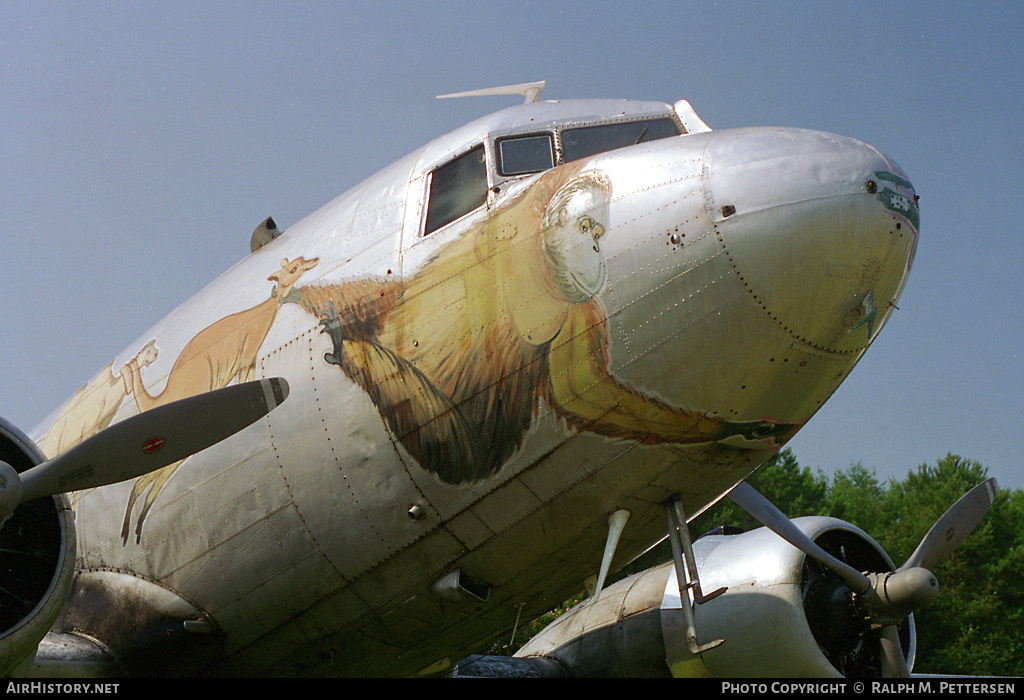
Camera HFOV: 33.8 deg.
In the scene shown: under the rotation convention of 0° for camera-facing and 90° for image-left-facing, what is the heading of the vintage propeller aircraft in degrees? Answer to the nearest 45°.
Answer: approximately 315°
